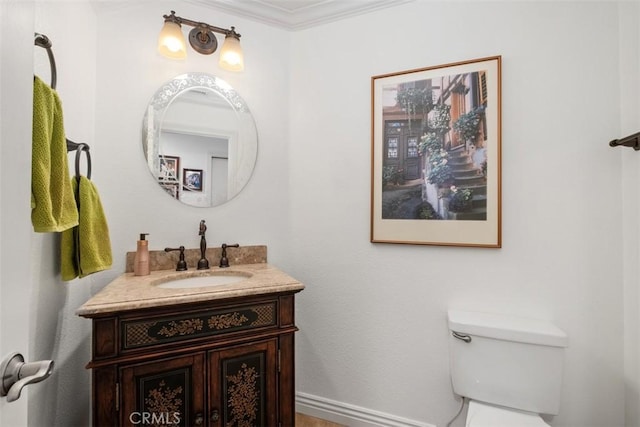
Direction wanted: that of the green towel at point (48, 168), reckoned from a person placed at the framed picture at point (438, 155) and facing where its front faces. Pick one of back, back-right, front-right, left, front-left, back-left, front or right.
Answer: front

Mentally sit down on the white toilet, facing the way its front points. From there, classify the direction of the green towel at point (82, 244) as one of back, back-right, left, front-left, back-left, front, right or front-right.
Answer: front-right

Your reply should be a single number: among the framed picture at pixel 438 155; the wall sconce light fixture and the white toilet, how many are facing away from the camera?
0

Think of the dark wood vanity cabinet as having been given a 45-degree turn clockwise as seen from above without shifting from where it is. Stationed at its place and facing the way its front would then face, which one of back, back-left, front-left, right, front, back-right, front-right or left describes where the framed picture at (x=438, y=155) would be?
left

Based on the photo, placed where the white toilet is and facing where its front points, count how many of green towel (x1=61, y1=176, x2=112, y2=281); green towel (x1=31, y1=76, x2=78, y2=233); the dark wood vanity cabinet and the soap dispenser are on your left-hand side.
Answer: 0

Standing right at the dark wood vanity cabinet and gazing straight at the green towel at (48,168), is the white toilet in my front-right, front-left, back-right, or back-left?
back-left

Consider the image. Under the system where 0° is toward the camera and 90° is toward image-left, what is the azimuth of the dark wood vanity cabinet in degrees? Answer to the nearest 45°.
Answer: approximately 315°

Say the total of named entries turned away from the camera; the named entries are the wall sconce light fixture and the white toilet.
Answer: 0

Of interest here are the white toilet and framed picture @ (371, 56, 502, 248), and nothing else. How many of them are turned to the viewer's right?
0

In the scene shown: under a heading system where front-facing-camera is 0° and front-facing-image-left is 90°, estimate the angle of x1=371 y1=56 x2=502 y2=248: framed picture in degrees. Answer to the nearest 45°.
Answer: approximately 45°

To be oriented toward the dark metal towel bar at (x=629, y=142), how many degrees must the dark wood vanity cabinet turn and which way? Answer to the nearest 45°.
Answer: approximately 45° to its left

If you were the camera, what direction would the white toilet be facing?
facing the viewer

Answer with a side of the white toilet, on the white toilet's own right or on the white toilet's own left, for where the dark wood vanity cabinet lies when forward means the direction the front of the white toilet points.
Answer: on the white toilet's own right

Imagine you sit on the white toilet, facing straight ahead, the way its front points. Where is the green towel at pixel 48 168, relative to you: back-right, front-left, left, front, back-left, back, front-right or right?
front-right
